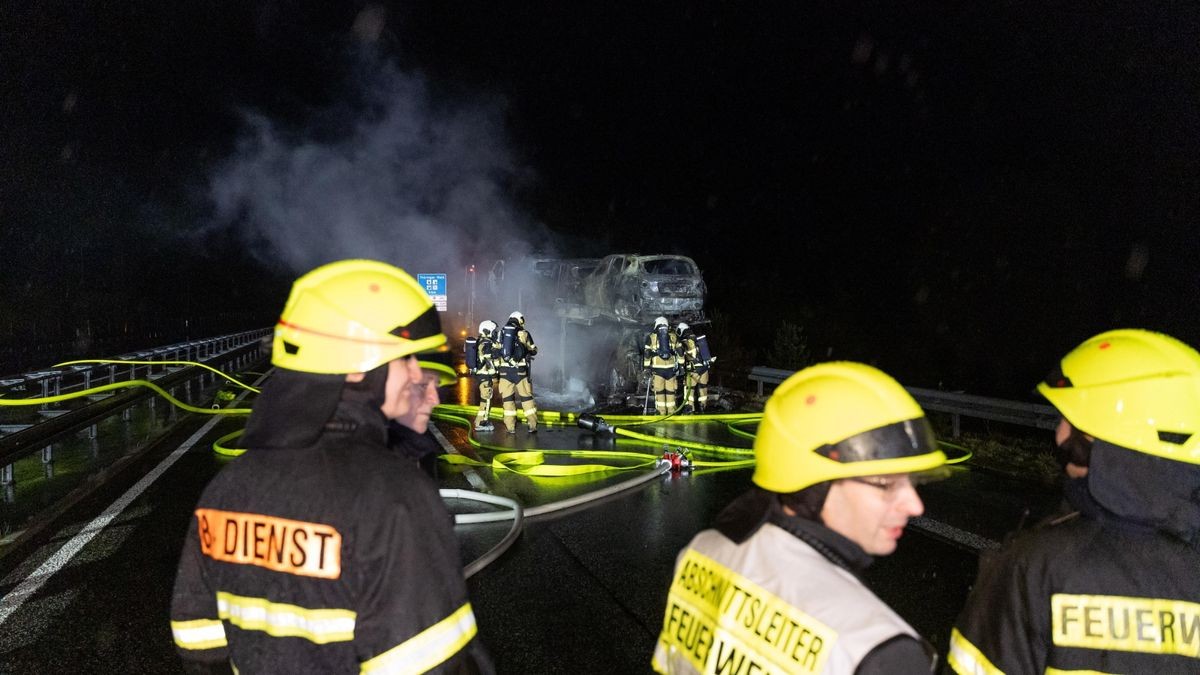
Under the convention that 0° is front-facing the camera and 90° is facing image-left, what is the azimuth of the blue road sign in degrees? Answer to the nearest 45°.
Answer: approximately 0°

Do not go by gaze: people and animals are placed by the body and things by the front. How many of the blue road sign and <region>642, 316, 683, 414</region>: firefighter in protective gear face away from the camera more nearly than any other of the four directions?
1

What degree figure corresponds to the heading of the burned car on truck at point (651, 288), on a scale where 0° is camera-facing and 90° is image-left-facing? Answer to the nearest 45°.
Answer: approximately 135°

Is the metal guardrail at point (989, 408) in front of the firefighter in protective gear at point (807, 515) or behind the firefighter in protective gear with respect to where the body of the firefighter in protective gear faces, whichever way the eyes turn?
in front

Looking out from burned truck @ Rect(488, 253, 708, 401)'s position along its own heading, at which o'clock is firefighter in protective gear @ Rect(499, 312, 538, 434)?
The firefighter in protective gear is roughly at 8 o'clock from the burned truck.

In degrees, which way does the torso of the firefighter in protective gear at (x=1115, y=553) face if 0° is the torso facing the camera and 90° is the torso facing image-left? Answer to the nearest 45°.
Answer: approximately 135°

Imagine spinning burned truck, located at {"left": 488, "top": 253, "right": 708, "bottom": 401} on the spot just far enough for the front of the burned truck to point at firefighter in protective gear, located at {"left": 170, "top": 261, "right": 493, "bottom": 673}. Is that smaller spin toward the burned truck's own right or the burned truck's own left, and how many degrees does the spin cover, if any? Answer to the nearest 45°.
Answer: approximately 135° to the burned truck's own left

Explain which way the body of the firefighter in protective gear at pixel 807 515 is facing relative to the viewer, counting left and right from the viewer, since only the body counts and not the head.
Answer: facing away from the viewer and to the right of the viewer

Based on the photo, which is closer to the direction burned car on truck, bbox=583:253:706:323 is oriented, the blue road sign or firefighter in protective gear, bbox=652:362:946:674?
the blue road sign

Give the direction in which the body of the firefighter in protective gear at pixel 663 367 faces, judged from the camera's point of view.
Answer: away from the camera

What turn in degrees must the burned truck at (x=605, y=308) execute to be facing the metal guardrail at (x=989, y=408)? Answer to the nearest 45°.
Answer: approximately 180°

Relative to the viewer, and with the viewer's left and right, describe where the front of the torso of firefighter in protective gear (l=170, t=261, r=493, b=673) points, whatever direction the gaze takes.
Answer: facing away from the viewer and to the right of the viewer

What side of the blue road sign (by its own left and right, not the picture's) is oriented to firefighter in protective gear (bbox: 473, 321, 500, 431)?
front

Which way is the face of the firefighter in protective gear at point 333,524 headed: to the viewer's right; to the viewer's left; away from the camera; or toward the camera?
to the viewer's right

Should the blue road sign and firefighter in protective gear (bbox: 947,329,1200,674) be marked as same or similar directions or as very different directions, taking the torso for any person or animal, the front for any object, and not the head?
very different directions
